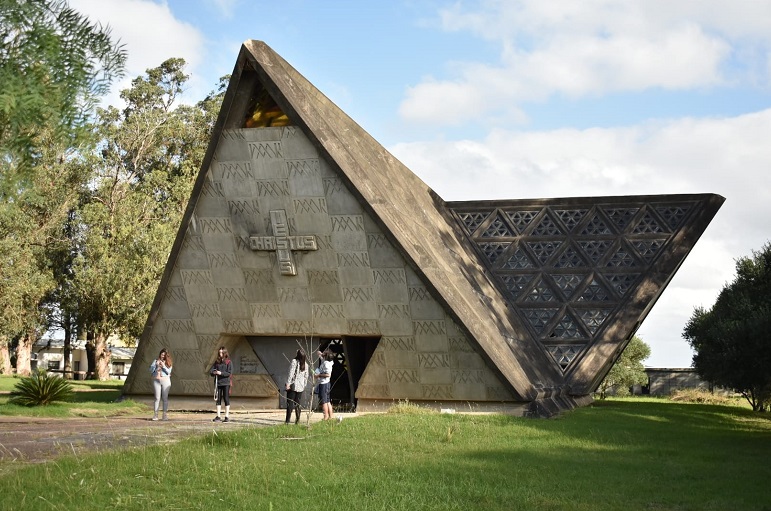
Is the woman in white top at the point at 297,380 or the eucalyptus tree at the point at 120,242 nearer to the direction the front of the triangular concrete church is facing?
the woman in white top

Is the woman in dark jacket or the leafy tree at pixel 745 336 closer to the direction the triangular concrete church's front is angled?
the woman in dark jacket

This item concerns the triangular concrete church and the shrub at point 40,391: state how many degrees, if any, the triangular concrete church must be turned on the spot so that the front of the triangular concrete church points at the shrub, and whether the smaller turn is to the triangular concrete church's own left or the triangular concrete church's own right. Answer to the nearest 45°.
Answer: approximately 45° to the triangular concrete church's own right

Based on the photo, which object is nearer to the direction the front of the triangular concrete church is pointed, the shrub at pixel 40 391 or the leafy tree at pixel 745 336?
the shrub

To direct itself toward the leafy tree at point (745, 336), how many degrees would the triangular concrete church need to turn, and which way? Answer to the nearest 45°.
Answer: approximately 135° to its left

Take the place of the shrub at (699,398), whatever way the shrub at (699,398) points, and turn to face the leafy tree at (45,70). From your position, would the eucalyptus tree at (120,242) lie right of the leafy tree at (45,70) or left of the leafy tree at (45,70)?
right

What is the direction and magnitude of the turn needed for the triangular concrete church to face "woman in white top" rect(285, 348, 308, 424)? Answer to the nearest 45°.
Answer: approximately 45° to its left

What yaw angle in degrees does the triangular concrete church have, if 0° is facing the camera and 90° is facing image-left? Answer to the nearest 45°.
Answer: approximately 45°

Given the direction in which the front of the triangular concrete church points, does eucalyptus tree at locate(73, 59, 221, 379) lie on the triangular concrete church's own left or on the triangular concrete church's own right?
on the triangular concrete church's own right

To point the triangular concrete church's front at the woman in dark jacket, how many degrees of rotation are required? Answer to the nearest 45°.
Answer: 0° — it already faces them

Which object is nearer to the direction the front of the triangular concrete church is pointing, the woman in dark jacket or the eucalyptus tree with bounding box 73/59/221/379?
the woman in dark jacket
